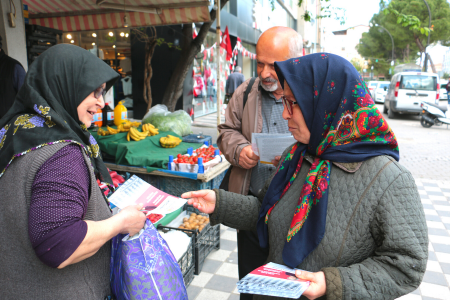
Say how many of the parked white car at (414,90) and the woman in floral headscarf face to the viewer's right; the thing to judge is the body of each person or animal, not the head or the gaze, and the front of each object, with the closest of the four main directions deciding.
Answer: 0

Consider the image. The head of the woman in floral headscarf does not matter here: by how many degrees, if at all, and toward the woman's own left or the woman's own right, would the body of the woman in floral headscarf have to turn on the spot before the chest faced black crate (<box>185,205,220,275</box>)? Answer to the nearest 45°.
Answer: approximately 90° to the woman's own right

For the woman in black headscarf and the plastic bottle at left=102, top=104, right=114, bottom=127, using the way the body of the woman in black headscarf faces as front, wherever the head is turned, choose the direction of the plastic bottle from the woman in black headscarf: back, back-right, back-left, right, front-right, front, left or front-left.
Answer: left

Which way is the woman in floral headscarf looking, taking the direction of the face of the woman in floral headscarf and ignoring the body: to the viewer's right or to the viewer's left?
to the viewer's left

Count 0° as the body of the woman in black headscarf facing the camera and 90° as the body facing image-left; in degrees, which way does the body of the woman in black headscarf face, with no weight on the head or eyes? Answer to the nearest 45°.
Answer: approximately 270°

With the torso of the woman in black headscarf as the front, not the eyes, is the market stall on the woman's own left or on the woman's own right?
on the woman's own left

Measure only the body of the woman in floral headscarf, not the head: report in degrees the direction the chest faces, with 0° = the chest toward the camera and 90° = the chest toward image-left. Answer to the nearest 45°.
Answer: approximately 45°

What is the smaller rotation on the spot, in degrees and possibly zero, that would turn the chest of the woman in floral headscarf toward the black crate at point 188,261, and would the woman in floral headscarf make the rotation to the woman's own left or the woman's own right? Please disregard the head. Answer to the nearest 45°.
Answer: approximately 90° to the woman's own right
